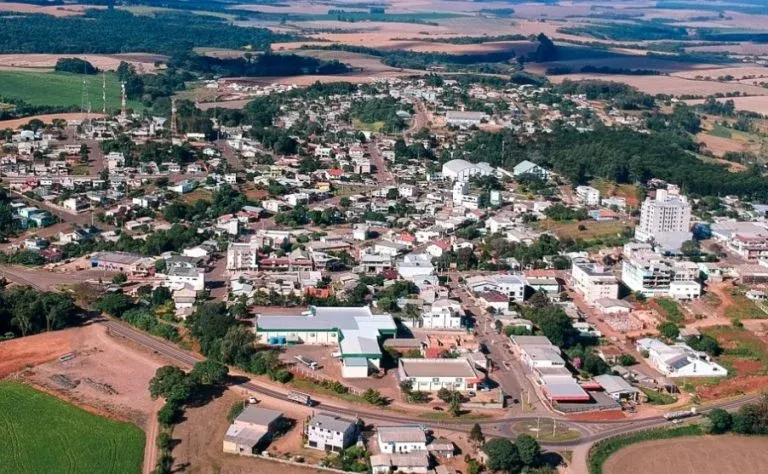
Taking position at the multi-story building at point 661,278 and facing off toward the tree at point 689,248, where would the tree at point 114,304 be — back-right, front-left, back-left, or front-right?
back-left

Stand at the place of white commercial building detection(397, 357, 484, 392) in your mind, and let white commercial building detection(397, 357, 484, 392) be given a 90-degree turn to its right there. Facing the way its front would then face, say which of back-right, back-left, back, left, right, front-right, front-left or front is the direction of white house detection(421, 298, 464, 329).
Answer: right

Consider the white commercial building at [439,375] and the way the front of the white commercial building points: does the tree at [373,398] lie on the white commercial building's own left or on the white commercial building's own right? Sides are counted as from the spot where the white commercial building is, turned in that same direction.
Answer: on the white commercial building's own right

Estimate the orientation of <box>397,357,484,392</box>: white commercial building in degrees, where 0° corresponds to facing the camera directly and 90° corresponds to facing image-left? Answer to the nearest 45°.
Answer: approximately 0°

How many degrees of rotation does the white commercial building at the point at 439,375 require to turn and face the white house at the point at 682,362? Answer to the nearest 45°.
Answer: approximately 90° to its left

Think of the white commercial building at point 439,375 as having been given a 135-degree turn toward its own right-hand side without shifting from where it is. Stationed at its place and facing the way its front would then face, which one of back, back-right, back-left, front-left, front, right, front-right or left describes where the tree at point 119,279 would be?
front

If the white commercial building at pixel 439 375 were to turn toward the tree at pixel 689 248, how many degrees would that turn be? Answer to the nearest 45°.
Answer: approximately 135° to its left

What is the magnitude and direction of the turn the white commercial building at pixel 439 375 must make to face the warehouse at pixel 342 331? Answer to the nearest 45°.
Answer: approximately 135° to its right

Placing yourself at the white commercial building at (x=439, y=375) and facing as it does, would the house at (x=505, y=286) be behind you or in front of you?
behind

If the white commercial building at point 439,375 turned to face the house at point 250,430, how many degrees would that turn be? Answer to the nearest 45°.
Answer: approximately 45° to its right

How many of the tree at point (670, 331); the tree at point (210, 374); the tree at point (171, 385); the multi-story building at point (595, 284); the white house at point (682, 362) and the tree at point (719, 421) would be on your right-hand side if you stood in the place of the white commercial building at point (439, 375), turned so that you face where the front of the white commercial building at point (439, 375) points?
2

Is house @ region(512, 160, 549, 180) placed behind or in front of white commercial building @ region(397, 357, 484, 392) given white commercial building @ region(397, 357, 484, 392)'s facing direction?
behind

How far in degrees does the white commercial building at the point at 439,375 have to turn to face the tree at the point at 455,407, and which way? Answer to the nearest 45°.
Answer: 0° — it already faces it

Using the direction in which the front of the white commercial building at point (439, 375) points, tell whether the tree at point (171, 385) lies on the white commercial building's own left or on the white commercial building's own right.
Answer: on the white commercial building's own right

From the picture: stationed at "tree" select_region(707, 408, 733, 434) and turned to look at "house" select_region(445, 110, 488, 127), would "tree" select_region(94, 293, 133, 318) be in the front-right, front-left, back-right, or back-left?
front-left

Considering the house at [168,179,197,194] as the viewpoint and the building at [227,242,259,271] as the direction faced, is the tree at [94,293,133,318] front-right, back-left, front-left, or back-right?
front-right

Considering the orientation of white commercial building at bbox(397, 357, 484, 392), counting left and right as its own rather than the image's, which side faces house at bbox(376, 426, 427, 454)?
front
